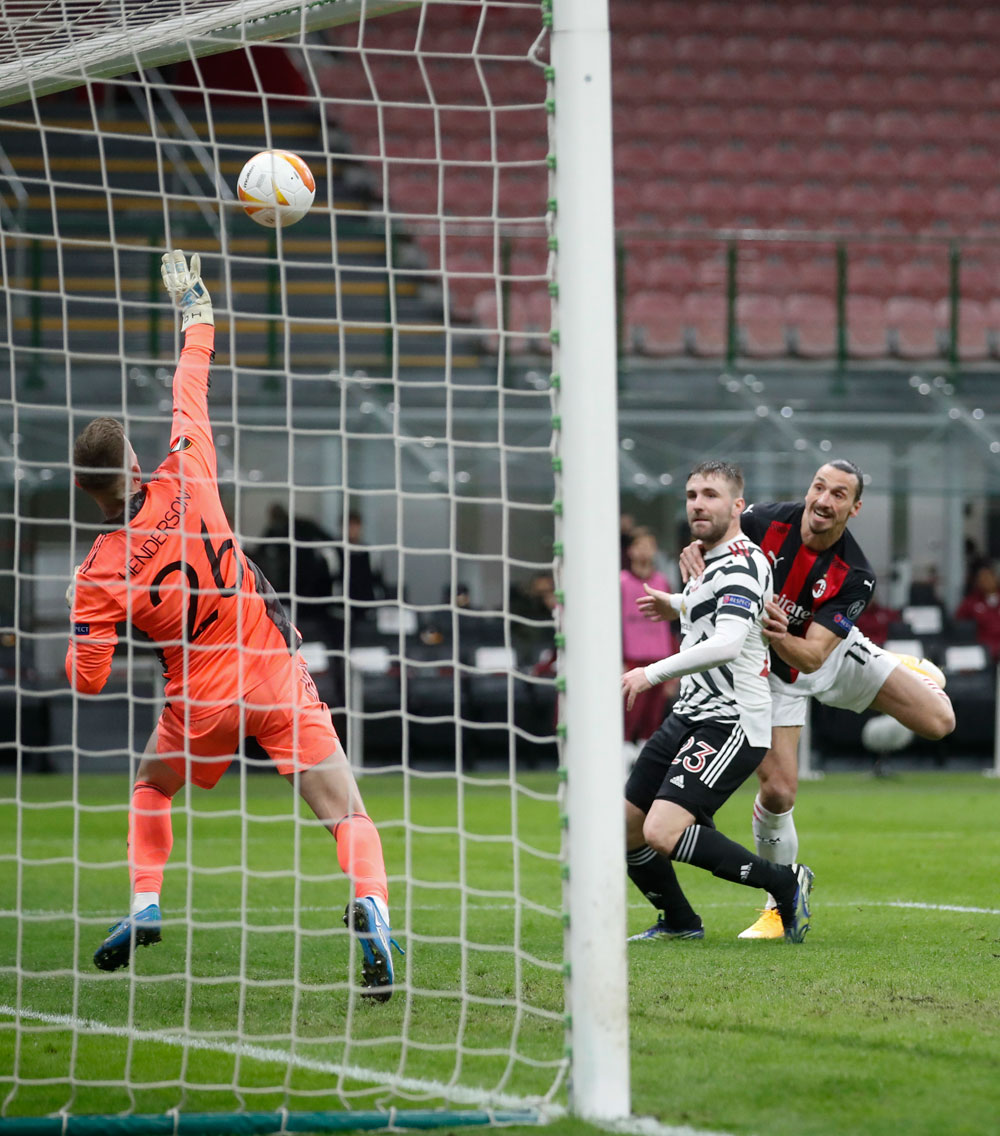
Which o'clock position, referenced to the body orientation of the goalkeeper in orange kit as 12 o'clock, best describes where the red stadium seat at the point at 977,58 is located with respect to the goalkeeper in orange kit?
The red stadium seat is roughly at 1 o'clock from the goalkeeper in orange kit.

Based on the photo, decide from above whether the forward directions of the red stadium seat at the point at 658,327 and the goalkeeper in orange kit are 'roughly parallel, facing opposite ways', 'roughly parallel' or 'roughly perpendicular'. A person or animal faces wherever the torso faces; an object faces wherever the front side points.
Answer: roughly parallel, facing opposite ways

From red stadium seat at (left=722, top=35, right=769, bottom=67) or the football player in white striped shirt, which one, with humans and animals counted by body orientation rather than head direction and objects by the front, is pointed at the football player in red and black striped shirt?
the red stadium seat

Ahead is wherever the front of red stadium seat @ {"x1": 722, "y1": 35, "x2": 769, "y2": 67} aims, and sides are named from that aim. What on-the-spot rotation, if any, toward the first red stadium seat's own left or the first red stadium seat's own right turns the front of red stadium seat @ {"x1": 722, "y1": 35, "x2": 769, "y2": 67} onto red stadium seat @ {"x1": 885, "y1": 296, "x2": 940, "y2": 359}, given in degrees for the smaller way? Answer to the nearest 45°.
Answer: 0° — it already faces it

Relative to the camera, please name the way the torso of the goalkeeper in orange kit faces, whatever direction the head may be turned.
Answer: away from the camera

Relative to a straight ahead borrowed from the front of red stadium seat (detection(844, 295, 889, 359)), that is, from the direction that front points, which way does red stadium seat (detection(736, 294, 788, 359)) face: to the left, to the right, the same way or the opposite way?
the same way

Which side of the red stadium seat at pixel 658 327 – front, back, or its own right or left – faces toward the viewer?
front

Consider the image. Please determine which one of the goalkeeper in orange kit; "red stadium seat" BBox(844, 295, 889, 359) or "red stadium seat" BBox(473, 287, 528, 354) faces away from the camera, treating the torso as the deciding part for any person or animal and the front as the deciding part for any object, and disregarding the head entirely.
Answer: the goalkeeper in orange kit

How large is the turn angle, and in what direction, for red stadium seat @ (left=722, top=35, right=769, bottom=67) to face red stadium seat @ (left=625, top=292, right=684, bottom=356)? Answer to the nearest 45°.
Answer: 0° — it already faces it

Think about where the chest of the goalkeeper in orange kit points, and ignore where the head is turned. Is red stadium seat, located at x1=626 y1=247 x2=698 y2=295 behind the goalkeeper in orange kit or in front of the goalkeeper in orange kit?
in front

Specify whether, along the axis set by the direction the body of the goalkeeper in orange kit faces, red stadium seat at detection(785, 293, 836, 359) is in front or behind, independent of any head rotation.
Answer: in front

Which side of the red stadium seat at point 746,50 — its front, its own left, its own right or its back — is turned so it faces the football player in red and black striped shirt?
front

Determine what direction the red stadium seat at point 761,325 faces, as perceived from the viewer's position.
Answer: facing the viewer

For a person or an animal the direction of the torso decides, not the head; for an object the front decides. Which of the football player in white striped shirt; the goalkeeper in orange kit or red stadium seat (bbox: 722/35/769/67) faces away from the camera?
the goalkeeper in orange kit

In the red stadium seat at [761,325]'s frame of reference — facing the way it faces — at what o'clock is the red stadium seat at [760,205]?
the red stadium seat at [760,205] is roughly at 6 o'clock from the red stadium seat at [761,325].

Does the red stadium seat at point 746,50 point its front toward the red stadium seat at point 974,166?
no

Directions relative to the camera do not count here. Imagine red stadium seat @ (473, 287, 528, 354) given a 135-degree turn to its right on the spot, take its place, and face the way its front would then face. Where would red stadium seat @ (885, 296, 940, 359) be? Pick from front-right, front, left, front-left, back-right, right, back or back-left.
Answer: back-right
